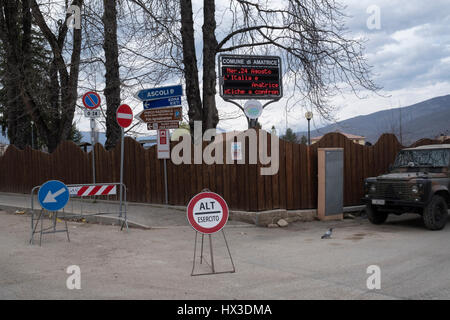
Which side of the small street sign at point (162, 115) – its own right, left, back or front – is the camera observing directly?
front

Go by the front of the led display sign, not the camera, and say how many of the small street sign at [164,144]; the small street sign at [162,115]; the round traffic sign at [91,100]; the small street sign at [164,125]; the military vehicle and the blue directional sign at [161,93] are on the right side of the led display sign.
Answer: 5

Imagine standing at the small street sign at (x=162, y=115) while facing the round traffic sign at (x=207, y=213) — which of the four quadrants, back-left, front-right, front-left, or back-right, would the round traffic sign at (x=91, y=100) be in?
back-right

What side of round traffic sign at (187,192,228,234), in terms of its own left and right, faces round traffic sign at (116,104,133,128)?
back

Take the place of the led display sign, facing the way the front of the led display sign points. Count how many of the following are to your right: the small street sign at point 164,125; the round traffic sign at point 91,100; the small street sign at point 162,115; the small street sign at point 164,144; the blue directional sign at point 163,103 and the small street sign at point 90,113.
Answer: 6

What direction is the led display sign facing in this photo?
toward the camera

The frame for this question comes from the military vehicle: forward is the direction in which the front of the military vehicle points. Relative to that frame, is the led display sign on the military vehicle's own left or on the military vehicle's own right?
on the military vehicle's own right

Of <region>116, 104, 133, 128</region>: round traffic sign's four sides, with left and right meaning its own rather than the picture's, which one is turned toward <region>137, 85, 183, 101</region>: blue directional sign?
left

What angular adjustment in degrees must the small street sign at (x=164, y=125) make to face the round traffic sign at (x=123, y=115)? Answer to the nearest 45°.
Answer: approximately 45° to its right

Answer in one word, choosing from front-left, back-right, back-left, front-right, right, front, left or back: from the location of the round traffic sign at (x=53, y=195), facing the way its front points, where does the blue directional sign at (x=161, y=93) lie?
back-left

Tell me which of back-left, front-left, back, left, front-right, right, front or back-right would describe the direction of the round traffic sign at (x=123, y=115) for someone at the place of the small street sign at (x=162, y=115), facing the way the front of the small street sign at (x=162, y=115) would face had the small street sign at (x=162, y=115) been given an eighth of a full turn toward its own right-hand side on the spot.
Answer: front

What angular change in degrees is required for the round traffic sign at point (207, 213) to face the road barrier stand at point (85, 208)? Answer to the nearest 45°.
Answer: approximately 135° to its right

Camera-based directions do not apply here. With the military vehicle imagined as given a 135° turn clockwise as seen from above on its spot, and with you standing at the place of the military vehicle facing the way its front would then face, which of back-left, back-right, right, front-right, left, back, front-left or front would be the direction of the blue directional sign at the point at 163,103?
left

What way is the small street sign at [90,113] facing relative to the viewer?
toward the camera
